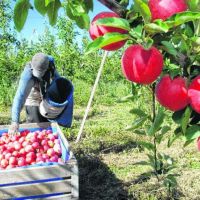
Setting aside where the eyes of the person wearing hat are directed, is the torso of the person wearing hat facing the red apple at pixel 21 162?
yes

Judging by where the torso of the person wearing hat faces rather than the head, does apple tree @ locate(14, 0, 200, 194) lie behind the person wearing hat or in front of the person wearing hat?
in front

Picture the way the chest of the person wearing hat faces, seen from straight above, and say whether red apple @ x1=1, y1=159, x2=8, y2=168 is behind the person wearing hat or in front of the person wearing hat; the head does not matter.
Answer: in front

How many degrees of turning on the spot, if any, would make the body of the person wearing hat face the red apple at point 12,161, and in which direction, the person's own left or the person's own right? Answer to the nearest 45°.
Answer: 0° — they already face it

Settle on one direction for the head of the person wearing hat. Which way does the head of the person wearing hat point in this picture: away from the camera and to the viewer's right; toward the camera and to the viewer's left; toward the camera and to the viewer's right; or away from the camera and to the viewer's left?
toward the camera and to the viewer's left

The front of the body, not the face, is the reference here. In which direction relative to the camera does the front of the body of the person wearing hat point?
toward the camera

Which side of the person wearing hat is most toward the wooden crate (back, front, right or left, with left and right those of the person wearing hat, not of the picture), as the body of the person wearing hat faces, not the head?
front

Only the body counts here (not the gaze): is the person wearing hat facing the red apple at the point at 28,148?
yes
